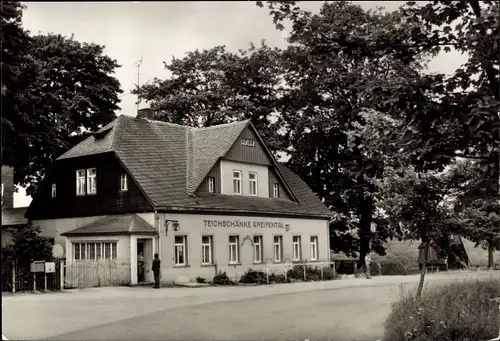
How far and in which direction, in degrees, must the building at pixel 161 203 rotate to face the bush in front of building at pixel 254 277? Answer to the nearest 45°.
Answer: approximately 45° to its left

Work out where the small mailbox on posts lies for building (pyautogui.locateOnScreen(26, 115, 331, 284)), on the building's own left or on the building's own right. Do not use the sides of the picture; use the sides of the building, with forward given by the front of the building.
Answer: on the building's own right

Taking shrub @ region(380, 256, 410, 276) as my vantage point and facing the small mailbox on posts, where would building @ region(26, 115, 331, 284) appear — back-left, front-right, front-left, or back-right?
front-right

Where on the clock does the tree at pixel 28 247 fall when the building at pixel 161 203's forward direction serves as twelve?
The tree is roughly at 3 o'clock from the building.
